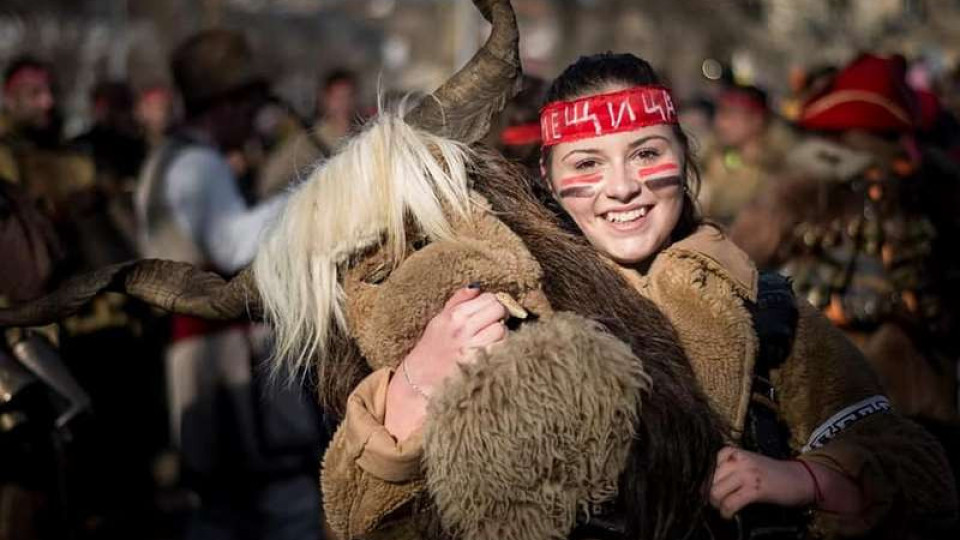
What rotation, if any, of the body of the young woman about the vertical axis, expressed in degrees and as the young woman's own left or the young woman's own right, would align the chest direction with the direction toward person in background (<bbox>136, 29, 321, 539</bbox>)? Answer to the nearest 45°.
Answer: approximately 135° to the young woman's own right

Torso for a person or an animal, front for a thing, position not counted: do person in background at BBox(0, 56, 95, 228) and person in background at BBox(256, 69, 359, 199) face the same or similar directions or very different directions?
same or similar directions

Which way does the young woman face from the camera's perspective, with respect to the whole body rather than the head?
toward the camera

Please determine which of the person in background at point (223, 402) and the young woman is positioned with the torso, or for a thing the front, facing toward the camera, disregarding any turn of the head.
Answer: the young woman

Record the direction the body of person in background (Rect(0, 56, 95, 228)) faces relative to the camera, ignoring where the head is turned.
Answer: toward the camera

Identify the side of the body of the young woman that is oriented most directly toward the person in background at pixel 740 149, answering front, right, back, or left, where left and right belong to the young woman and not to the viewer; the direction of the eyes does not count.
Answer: back

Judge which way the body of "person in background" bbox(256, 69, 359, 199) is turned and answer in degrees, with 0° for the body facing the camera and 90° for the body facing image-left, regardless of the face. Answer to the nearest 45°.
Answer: approximately 0°

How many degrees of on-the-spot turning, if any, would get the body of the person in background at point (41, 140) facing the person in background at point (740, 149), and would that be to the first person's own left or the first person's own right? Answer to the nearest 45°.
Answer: approximately 90° to the first person's own left

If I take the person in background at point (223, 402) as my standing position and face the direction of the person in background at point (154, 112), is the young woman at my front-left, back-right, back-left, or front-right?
back-right

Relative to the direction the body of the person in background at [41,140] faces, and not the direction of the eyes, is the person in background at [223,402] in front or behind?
in front
